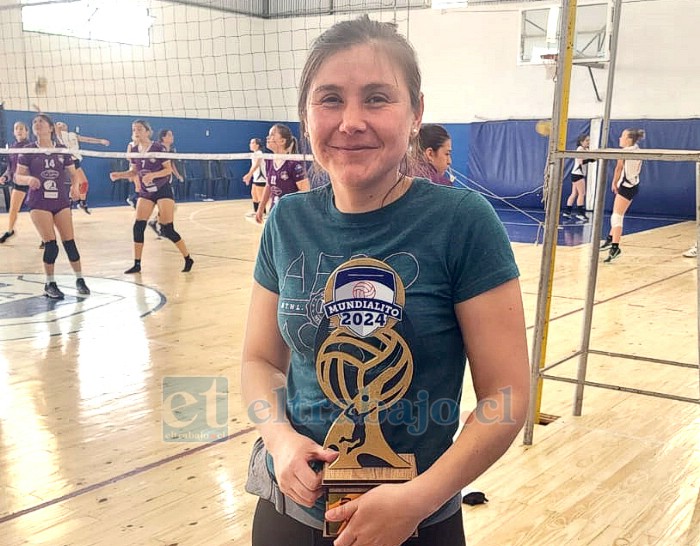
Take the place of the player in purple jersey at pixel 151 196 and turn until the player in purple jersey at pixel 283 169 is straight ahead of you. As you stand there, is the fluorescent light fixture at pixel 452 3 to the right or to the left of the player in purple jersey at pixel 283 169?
left

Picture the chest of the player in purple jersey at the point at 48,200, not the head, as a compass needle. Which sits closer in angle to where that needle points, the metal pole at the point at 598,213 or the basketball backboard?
the metal pole

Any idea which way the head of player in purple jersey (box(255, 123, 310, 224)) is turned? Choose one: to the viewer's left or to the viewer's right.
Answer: to the viewer's left

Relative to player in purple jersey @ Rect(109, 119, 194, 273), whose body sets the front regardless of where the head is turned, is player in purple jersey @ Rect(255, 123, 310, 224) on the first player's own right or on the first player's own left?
on the first player's own left

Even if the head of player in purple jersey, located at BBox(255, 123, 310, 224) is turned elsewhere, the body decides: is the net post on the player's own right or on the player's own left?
on the player's own left

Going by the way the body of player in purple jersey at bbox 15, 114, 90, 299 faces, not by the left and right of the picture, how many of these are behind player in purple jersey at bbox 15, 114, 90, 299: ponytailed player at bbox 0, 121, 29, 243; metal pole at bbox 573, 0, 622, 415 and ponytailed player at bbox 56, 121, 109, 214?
2

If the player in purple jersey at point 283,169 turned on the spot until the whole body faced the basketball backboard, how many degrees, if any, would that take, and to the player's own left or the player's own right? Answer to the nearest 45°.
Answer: approximately 180°

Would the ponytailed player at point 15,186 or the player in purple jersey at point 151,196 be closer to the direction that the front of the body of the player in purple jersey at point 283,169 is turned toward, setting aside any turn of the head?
the player in purple jersey

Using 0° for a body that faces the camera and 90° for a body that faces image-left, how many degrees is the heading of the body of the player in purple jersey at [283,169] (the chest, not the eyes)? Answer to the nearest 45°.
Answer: approximately 45°

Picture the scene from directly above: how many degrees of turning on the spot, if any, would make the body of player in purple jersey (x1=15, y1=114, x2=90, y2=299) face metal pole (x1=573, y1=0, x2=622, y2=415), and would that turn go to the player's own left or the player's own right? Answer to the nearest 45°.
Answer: approximately 45° to the player's own left
